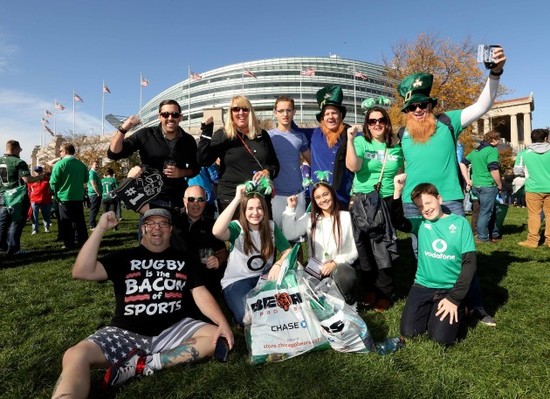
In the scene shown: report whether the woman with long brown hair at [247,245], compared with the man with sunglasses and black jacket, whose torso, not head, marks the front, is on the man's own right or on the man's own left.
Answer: on the man's own left

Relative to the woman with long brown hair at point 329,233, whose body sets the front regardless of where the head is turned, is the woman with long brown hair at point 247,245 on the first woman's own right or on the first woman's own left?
on the first woman's own right

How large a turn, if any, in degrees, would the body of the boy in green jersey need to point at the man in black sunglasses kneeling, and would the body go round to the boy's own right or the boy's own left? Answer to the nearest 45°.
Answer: approximately 90° to the boy's own right

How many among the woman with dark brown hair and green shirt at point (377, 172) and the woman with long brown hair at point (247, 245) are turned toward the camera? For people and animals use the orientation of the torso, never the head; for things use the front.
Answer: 2

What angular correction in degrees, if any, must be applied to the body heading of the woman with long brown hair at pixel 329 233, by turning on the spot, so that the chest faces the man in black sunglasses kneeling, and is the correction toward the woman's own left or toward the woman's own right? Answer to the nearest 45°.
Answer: approximately 90° to the woman's own right

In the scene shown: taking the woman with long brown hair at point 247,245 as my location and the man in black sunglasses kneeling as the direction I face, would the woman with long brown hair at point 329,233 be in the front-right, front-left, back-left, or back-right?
back-right

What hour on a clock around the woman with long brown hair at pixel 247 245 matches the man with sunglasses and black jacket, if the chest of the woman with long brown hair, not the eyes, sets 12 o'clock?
The man with sunglasses and black jacket is roughly at 4 o'clock from the woman with long brown hair.

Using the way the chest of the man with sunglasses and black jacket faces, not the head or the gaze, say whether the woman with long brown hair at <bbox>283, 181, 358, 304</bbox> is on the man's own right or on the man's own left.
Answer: on the man's own left

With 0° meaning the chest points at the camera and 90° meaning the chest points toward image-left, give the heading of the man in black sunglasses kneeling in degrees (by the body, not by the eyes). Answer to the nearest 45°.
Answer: approximately 0°
